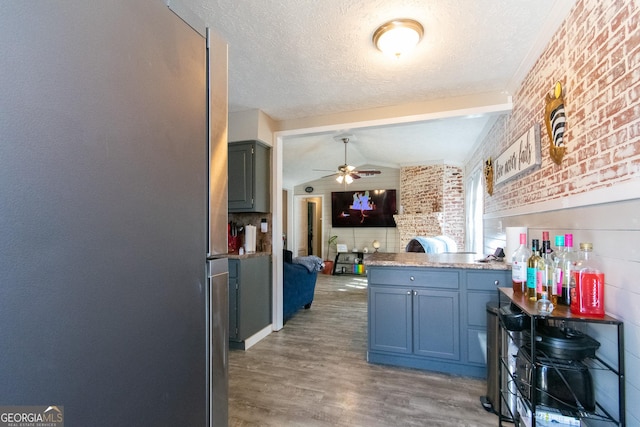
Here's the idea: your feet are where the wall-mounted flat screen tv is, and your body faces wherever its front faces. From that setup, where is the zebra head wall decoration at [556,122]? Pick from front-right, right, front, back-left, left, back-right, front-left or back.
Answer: front

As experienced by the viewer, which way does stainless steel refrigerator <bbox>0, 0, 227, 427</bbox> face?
facing to the right of the viewer

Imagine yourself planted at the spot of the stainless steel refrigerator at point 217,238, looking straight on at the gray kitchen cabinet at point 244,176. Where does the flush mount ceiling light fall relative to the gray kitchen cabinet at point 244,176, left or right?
right

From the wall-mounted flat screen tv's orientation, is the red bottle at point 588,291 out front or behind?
out front

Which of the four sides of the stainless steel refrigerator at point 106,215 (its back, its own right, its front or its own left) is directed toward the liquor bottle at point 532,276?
front

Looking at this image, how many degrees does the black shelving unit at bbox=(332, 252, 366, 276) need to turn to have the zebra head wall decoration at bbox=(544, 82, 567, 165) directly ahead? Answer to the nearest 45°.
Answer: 0° — it already faces it

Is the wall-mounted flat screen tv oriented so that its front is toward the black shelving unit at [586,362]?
yes

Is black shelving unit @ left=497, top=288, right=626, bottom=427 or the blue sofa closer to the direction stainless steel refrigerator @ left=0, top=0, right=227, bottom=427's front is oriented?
the black shelving unit

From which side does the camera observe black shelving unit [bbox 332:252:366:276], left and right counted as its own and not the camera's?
front

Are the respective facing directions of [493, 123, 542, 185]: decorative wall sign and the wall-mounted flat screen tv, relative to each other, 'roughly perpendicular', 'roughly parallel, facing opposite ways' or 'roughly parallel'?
roughly perpendicular

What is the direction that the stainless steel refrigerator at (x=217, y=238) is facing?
to the viewer's right

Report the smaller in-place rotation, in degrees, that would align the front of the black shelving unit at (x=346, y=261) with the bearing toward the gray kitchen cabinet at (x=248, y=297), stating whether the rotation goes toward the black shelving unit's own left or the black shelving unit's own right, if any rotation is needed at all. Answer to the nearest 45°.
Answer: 0° — it already faces it

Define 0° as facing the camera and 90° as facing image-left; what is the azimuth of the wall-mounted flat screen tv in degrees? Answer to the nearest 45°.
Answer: approximately 0°
